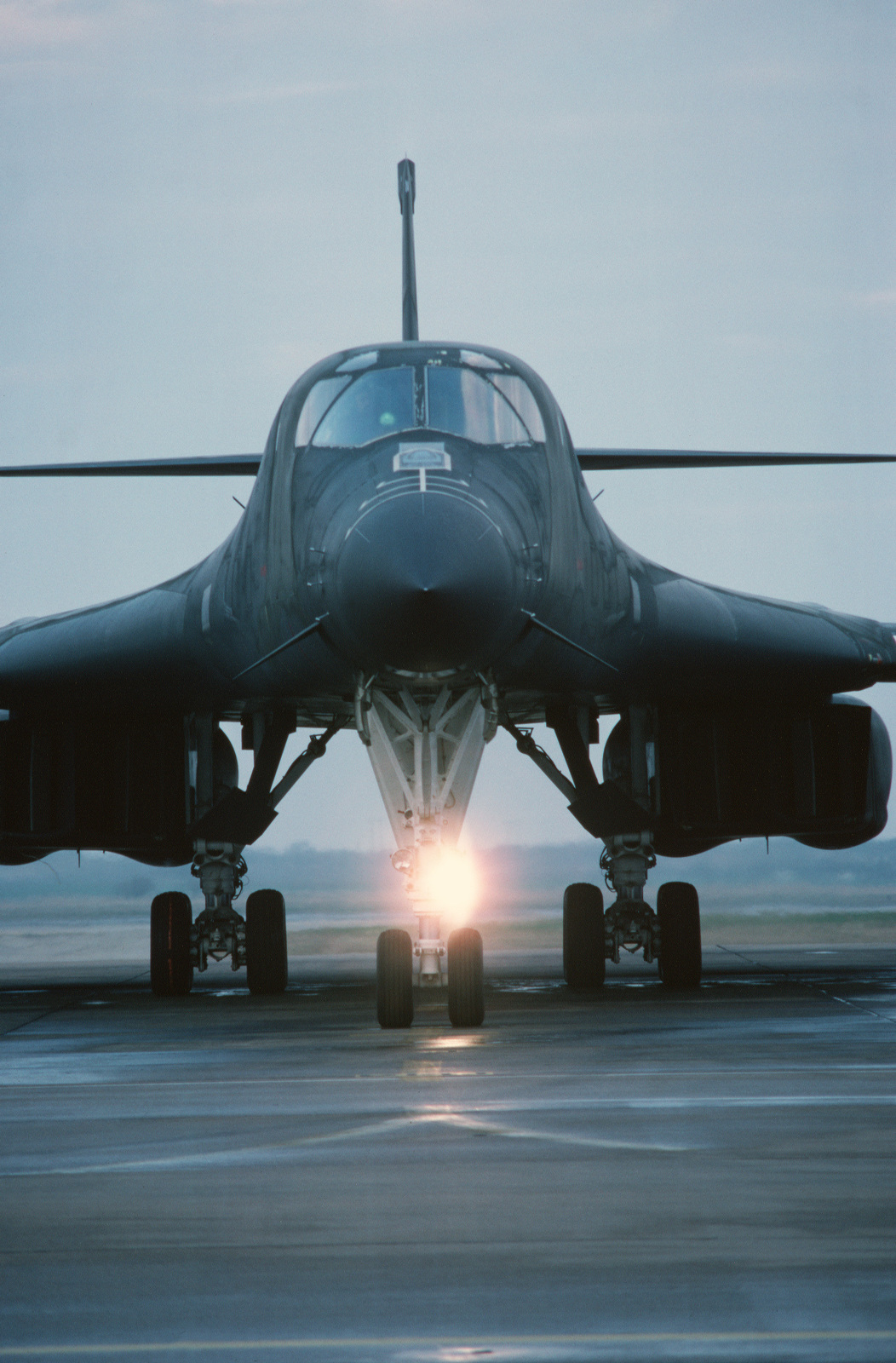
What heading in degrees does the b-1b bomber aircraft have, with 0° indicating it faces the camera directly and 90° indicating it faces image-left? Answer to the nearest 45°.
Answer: approximately 0°
